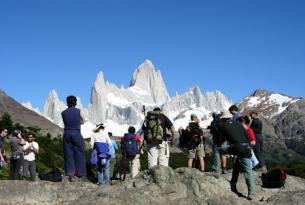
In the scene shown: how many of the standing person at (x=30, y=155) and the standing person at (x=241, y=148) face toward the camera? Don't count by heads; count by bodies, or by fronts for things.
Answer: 1

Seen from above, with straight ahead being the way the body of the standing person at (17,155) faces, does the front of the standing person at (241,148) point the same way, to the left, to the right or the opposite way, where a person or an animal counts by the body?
to the left

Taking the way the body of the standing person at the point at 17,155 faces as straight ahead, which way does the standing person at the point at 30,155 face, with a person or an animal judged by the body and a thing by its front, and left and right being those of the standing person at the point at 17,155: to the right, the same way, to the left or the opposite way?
to the right

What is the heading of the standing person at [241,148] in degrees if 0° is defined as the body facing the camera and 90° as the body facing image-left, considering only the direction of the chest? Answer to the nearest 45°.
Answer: approximately 135°

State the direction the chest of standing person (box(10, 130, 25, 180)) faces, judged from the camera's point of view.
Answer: to the viewer's right

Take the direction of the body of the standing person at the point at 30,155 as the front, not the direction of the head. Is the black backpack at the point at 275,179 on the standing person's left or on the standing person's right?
on the standing person's left

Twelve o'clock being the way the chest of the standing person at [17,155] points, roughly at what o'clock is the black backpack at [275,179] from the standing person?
The black backpack is roughly at 1 o'clock from the standing person.

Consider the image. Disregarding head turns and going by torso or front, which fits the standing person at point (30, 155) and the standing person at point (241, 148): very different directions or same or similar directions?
very different directions
